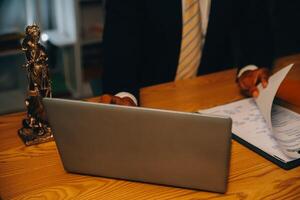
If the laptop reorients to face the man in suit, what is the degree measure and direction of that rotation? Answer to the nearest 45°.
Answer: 0° — it already faces them

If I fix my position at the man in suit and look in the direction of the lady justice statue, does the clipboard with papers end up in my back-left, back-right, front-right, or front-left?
front-left

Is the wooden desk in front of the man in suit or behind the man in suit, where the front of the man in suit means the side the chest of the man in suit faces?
in front

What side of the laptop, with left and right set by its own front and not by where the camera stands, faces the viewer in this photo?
back

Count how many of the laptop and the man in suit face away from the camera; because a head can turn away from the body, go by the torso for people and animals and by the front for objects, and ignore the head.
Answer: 1

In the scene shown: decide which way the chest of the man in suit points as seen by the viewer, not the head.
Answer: toward the camera

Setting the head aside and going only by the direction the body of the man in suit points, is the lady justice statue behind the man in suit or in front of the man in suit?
in front

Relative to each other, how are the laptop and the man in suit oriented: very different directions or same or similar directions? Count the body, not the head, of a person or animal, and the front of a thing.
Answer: very different directions
